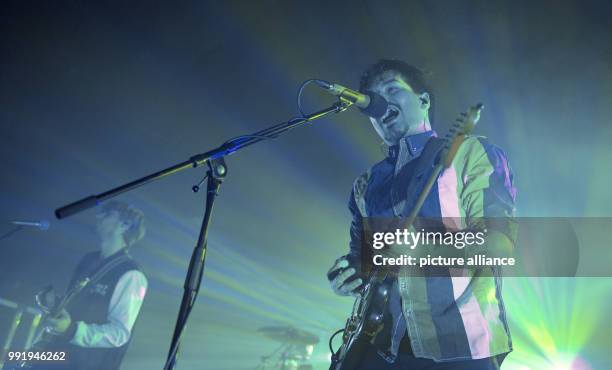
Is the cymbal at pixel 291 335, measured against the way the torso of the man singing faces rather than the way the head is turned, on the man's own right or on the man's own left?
on the man's own right

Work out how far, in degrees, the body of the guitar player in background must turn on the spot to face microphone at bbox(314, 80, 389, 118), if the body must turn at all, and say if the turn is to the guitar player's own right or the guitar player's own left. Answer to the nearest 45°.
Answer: approximately 45° to the guitar player's own left

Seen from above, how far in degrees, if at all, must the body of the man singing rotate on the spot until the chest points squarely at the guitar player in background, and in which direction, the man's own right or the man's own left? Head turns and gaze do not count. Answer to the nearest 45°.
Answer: approximately 90° to the man's own right

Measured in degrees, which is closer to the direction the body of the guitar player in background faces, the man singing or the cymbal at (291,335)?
the man singing

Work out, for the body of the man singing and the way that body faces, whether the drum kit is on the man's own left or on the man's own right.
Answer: on the man's own right

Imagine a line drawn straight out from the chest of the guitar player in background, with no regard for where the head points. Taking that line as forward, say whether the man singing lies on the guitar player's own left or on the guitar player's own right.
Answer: on the guitar player's own left

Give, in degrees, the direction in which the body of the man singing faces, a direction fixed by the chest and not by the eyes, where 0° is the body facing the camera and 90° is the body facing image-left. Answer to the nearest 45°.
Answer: approximately 45°

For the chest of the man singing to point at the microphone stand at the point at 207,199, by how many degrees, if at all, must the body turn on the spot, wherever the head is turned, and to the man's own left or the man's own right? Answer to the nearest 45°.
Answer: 0° — they already face it

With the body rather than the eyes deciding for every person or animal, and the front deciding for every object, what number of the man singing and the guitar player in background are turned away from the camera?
0
